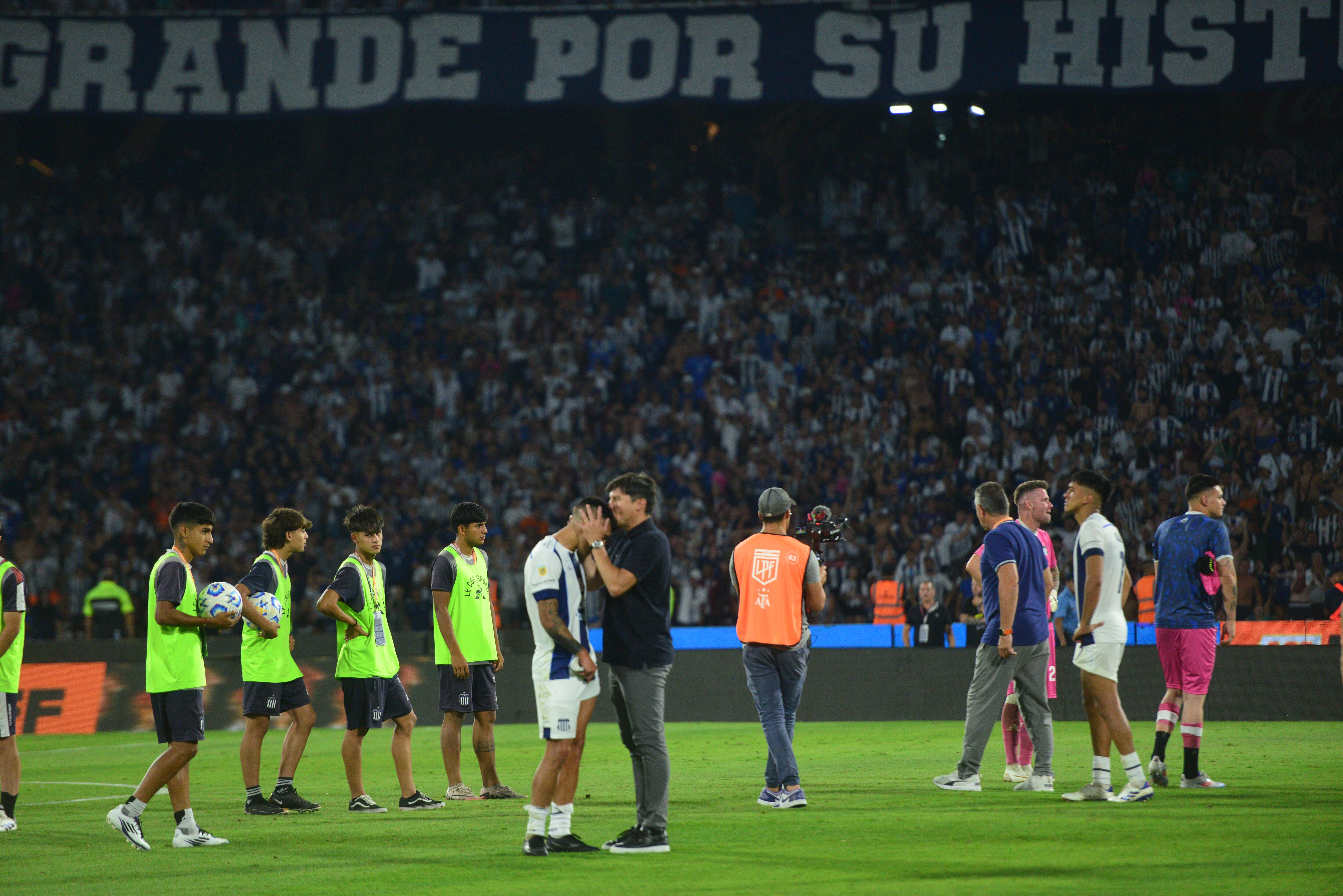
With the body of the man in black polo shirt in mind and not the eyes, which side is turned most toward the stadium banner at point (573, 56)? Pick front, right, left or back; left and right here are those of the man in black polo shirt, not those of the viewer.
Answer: right

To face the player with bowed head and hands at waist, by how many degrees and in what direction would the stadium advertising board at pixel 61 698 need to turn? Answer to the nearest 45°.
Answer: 0° — it already faces them

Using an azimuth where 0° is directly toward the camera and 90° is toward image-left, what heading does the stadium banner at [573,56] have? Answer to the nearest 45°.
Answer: approximately 0°

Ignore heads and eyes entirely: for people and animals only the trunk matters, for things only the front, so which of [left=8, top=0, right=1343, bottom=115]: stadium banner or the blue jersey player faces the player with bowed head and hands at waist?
the stadium banner

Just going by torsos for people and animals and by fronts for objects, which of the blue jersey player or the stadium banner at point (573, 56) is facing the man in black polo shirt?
the stadium banner

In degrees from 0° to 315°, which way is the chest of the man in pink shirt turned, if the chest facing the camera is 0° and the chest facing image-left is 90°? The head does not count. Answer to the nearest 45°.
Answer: approximately 315°

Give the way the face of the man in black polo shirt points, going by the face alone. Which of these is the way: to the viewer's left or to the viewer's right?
to the viewer's left

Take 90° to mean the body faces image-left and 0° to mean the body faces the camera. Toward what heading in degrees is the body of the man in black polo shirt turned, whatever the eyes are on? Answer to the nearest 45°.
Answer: approximately 90°

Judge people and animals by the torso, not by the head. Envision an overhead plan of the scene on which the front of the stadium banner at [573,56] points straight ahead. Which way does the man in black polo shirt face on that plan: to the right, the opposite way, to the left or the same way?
to the right

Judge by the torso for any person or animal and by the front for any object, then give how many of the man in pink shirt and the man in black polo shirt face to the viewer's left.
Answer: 1

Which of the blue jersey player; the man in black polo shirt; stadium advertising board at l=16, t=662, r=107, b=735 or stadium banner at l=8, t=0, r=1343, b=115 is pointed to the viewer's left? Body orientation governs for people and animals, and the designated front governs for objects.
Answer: the man in black polo shirt
